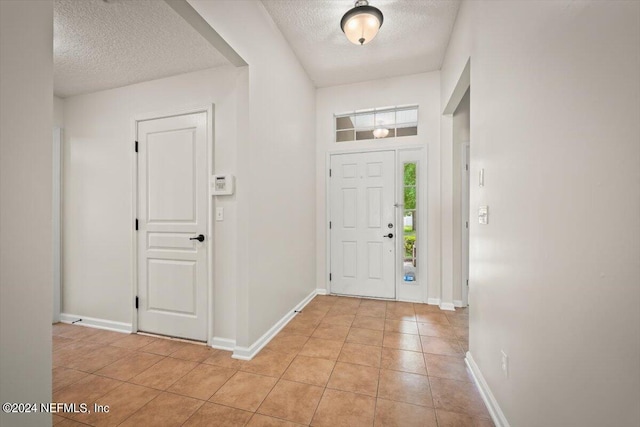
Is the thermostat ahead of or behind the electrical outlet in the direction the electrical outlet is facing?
ahead

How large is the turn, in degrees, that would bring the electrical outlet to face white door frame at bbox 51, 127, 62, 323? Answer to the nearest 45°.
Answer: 0° — it already faces it

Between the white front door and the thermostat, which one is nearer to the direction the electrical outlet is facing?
the thermostat

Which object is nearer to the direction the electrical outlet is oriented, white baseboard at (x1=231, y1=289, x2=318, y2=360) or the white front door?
the white baseboard

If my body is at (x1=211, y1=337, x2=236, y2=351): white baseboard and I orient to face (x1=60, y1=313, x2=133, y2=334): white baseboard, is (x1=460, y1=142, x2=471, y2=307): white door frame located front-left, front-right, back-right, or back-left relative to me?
back-right

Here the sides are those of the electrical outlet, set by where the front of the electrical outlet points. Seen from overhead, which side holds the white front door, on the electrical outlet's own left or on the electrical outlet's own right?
on the electrical outlet's own right

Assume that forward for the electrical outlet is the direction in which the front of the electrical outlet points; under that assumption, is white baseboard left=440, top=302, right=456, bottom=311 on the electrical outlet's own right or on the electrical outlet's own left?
on the electrical outlet's own right

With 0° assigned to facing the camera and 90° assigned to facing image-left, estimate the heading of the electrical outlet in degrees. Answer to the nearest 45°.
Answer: approximately 90°

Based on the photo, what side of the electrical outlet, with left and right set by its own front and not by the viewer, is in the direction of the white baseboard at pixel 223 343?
front

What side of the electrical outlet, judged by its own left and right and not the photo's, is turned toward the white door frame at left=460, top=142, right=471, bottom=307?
right
